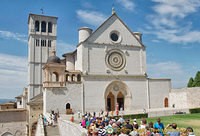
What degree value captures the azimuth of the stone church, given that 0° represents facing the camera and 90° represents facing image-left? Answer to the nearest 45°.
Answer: approximately 0°
